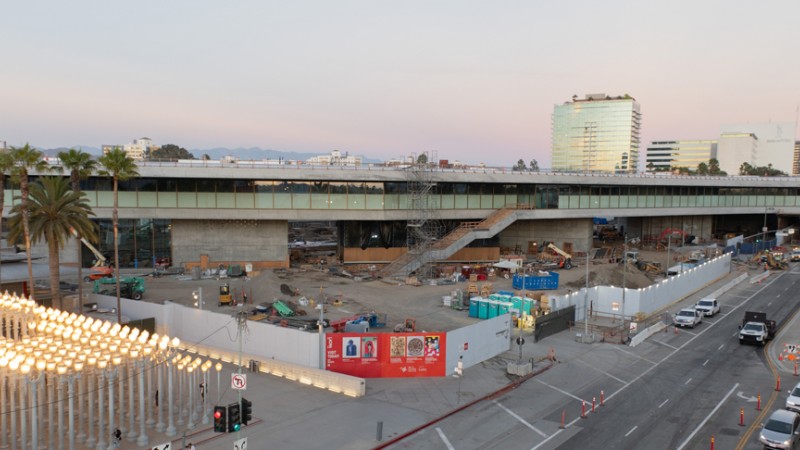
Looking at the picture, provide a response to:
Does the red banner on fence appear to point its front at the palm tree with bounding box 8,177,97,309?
no

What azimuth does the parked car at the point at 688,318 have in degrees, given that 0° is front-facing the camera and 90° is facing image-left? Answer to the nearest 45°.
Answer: approximately 45°

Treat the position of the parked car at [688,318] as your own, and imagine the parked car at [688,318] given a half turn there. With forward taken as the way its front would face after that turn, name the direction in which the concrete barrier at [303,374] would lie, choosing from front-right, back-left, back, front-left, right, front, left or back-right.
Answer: back

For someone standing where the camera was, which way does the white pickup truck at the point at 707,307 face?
facing the viewer and to the left of the viewer

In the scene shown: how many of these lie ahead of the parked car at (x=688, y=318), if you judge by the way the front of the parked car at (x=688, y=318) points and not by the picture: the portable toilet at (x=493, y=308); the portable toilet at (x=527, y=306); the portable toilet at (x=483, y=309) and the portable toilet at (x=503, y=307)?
4

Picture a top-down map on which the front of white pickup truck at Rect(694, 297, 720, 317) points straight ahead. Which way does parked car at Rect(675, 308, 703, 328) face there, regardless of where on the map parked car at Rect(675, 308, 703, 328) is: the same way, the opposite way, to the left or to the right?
the same way

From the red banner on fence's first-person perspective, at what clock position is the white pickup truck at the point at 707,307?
The white pickup truck is roughly at 8 o'clock from the red banner on fence.

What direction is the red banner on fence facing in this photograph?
toward the camera

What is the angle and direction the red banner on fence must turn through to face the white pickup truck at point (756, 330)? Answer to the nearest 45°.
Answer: approximately 90° to its left

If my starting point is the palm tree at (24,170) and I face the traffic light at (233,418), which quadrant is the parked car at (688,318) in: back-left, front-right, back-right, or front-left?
front-left

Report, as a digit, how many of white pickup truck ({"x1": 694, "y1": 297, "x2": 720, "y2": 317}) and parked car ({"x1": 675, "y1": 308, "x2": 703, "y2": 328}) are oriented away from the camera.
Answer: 0

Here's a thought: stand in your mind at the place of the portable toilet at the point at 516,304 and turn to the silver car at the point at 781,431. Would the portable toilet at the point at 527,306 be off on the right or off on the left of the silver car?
left

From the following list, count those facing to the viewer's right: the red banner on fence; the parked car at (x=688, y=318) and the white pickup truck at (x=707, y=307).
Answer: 0

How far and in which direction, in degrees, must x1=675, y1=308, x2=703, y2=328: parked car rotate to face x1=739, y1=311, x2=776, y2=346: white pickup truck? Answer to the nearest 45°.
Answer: approximately 90° to its left

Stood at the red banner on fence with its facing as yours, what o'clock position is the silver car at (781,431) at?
The silver car is roughly at 10 o'clock from the red banner on fence.

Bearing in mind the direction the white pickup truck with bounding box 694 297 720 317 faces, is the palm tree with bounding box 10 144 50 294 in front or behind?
in front
